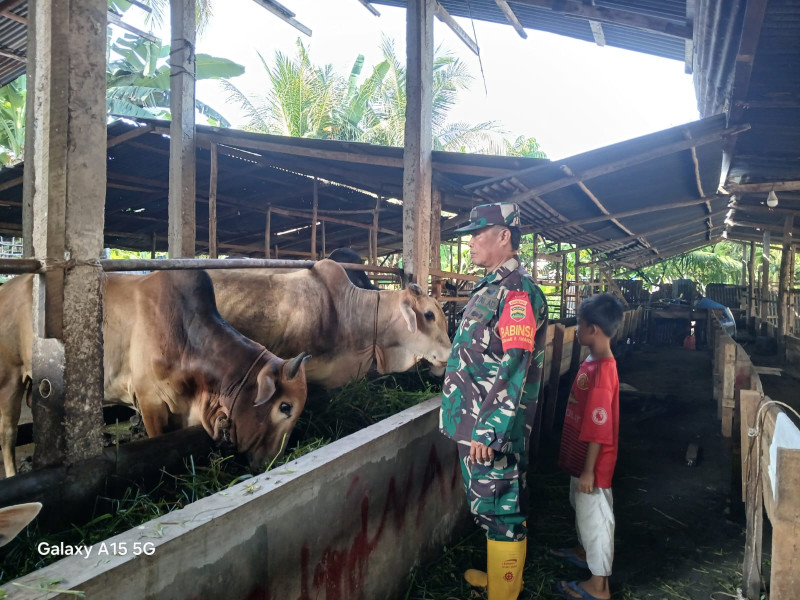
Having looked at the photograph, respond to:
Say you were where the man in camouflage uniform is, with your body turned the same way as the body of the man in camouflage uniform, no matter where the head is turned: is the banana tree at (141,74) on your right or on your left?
on your right

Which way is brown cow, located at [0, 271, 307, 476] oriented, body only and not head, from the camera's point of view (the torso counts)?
to the viewer's right

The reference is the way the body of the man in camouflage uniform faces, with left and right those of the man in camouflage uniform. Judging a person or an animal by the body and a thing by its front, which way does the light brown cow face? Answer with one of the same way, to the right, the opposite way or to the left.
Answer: the opposite way

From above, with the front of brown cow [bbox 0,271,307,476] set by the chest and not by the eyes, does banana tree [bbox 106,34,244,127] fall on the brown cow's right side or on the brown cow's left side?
on the brown cow's left side

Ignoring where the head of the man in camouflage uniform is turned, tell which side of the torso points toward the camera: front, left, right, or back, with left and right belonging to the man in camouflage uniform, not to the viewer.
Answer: left

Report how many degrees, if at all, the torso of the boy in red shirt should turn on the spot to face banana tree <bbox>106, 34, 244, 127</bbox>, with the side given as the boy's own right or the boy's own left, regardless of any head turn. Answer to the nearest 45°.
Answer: approximately 45° to the boy's own right

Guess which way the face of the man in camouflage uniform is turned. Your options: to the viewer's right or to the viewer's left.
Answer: to the viewer's left

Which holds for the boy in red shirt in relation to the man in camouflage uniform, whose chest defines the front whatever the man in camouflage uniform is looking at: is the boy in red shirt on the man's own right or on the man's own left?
on the man's own right

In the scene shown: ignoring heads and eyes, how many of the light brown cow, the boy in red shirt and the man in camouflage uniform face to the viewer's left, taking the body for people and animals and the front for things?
2

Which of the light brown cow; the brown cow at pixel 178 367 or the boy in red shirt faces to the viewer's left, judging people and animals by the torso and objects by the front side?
the boy in red shirt

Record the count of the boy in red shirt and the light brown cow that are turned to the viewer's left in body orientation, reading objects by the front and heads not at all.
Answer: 1

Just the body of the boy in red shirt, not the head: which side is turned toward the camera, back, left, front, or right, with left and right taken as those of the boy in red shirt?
left

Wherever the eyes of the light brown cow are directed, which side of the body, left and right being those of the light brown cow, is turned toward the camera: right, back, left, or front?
right
